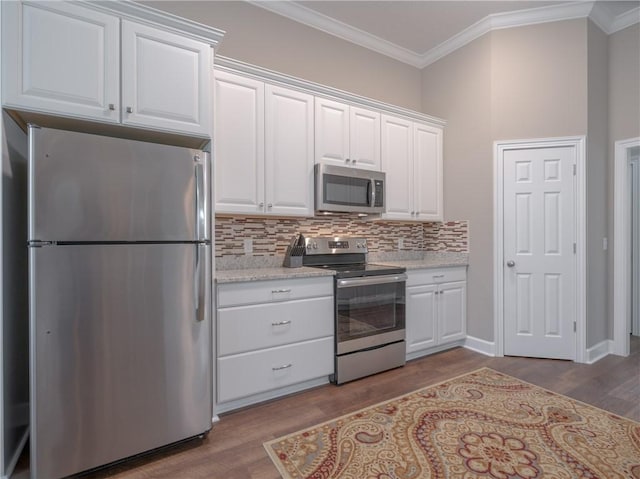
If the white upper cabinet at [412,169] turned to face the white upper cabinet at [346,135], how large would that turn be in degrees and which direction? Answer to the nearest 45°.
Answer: approximately 90° to its right

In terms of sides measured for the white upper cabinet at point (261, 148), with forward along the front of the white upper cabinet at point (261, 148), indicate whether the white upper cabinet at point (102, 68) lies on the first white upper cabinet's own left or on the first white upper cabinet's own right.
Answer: on the first white upper cabinet's own right

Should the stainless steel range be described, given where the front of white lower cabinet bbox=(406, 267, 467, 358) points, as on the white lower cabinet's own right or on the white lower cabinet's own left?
on the white lower cabinet's own right

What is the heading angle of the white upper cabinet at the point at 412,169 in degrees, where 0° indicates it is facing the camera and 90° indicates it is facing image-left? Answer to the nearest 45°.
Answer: approximately 315°

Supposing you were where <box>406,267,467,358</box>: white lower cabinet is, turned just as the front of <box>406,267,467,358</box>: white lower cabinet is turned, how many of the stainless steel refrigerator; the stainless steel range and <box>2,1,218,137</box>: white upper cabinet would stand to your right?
3

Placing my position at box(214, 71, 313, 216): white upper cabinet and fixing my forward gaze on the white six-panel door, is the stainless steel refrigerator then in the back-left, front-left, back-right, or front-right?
back-right

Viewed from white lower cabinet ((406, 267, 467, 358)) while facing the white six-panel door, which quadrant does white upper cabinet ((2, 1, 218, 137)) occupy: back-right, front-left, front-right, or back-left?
back-right

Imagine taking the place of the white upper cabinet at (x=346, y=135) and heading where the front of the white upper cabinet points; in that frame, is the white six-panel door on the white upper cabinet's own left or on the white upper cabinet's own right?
on the white upper cabinet's own left

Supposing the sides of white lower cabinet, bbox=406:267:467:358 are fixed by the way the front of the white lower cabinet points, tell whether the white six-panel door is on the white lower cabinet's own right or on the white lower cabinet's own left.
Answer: on the white lower cabinet's own left

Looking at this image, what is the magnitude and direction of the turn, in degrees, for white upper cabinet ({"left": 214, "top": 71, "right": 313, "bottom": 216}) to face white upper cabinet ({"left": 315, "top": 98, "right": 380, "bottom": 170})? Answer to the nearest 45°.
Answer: approximately 90° to its left
